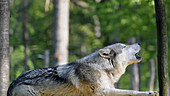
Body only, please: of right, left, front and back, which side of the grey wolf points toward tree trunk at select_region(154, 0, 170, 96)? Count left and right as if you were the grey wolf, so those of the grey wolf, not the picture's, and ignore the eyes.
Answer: front

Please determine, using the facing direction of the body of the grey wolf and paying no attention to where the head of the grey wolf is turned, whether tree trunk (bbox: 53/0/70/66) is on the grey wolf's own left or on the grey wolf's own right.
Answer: on the grey wolf's own left

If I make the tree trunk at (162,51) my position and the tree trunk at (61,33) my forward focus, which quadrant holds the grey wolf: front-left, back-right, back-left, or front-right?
front-left

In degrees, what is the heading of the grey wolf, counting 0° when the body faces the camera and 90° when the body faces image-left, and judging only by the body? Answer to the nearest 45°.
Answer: approximately 270°

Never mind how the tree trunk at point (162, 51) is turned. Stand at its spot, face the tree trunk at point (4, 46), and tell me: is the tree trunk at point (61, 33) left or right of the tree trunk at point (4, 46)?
right

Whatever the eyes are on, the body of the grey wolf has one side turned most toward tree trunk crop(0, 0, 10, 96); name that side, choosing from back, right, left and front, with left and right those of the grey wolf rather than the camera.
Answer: back

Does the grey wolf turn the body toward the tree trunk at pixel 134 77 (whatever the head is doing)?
no
